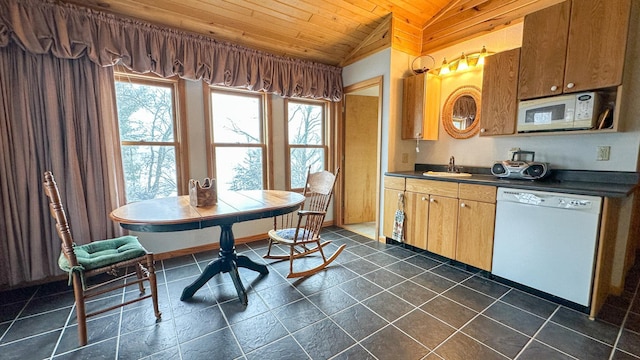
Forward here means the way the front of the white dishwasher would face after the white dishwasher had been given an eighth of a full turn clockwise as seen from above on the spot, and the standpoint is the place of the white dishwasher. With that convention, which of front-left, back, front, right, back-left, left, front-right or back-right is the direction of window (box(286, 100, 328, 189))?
front

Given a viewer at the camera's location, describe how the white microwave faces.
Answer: facing the viewer and to the left of the viewer

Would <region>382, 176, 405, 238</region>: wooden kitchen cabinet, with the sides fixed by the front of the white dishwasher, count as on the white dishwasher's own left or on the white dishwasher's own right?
on the white dishwasher's own right

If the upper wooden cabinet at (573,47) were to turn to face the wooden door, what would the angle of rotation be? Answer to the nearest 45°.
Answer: approximately 45° to its right

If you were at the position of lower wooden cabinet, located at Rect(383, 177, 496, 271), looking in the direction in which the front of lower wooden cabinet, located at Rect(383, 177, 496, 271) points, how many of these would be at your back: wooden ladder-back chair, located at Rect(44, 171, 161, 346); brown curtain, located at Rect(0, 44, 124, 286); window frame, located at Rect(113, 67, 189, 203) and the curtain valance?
0

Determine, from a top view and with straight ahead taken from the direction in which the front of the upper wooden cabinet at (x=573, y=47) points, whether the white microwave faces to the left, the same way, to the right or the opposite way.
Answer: the same way

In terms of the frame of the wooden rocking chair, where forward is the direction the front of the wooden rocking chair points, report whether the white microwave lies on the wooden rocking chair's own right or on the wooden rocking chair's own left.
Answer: on the wooden rocking chair's own left

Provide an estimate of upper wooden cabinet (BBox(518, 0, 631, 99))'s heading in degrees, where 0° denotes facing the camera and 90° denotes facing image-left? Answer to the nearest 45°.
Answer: approximately 45°

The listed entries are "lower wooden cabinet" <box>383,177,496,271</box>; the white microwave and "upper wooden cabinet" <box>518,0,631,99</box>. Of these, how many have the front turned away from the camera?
0

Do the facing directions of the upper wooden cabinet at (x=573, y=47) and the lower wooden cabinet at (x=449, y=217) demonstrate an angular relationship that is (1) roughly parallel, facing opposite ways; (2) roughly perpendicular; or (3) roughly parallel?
roughly parallel

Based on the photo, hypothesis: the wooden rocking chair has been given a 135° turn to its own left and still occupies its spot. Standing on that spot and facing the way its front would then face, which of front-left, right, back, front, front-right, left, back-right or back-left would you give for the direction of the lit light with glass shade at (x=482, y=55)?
front

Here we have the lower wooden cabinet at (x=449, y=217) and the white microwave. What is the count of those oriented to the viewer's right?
0

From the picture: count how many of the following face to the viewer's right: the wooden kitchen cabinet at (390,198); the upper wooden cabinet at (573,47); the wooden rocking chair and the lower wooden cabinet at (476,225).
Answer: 0
